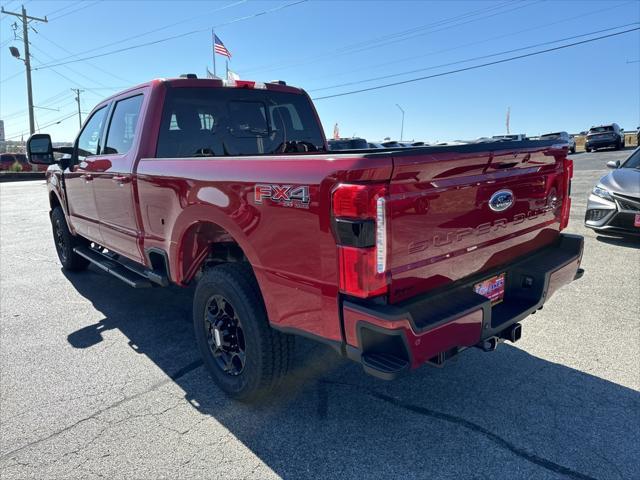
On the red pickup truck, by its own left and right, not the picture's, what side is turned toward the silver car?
right

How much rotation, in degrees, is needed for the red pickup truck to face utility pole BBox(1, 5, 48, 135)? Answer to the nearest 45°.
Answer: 0° — it already faces it

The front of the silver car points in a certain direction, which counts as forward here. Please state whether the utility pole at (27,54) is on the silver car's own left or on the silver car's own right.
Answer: on the silver car's own right

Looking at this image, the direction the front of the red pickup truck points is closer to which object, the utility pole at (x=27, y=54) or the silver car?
the utility pole

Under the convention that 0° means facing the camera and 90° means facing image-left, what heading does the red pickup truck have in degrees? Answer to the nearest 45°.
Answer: approximately 135°

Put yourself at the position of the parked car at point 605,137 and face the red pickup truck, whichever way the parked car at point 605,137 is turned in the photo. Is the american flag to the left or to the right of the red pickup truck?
right

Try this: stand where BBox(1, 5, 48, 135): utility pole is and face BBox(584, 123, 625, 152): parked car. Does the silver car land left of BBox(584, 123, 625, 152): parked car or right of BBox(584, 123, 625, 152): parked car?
right

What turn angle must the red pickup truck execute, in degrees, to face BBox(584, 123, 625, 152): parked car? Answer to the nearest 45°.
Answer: approximately 90° to its right

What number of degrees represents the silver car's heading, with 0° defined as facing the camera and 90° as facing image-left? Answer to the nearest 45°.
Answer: approximately 45°
